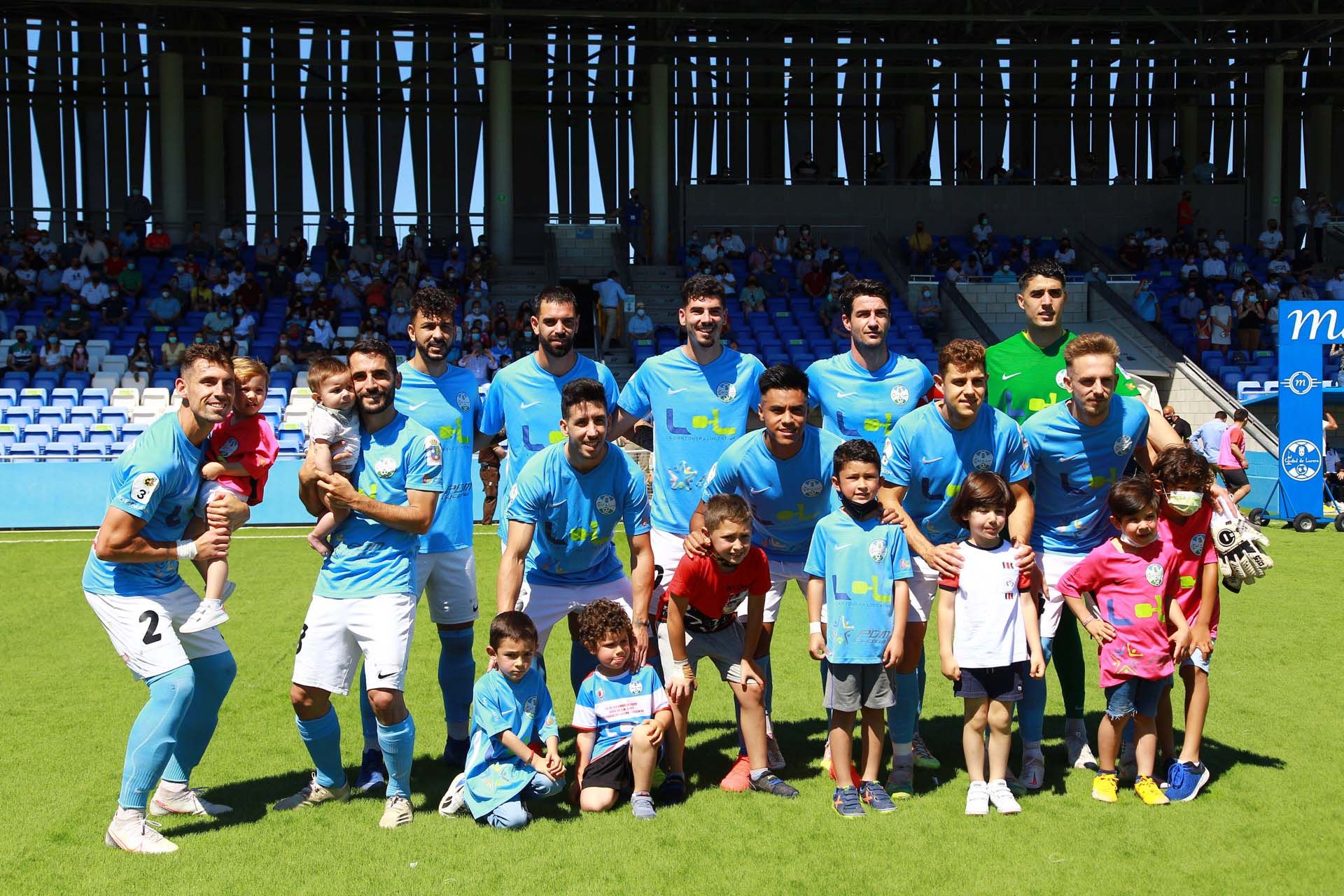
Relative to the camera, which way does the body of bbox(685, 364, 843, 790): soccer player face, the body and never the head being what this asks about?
toward the camera

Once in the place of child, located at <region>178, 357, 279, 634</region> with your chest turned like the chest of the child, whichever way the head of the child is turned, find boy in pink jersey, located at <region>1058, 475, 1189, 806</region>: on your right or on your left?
on your left

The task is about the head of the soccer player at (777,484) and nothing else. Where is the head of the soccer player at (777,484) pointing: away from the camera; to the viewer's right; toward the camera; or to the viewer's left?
toward the camera

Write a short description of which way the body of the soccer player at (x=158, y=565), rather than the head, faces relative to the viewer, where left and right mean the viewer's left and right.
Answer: facing the viewer and to the right of the viewer

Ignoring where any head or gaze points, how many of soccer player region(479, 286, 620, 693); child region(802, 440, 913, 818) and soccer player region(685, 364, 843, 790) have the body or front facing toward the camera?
3

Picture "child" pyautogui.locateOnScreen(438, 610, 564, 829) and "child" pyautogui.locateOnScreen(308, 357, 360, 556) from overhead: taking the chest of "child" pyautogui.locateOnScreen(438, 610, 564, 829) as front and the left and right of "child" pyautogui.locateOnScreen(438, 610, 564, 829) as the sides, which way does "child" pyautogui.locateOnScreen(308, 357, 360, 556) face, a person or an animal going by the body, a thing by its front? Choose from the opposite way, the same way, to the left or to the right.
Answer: the same way

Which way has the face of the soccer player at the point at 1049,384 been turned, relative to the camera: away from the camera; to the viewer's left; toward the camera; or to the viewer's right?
toward the camera

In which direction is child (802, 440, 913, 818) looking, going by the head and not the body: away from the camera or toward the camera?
toward the camera

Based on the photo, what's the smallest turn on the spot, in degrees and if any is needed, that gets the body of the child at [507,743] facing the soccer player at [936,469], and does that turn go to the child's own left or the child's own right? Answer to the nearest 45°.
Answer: approximately 45° to the child's own left

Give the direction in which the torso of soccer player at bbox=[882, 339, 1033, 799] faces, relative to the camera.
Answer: toward the camera

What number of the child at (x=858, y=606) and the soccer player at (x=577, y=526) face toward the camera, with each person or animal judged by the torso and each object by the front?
2

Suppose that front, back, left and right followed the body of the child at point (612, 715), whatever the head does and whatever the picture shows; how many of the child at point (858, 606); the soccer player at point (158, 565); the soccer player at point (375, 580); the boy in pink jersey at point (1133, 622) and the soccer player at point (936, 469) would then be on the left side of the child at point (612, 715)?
3

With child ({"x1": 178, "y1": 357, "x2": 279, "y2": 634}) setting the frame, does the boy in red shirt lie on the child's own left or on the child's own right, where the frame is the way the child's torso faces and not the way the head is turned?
on the child's own left

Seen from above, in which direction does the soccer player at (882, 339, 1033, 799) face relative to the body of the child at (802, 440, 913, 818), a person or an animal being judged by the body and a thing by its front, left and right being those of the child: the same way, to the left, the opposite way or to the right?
the same way

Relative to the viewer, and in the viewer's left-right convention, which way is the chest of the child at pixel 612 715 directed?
facing the viewer

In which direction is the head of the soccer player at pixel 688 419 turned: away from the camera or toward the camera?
toward the camera

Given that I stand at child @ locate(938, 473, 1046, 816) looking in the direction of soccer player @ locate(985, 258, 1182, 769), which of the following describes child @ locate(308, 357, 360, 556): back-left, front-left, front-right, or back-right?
back-left

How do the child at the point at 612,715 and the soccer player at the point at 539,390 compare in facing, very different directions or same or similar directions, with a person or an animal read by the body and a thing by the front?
same or similar directions

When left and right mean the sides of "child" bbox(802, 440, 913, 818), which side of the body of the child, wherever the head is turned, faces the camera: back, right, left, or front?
front
